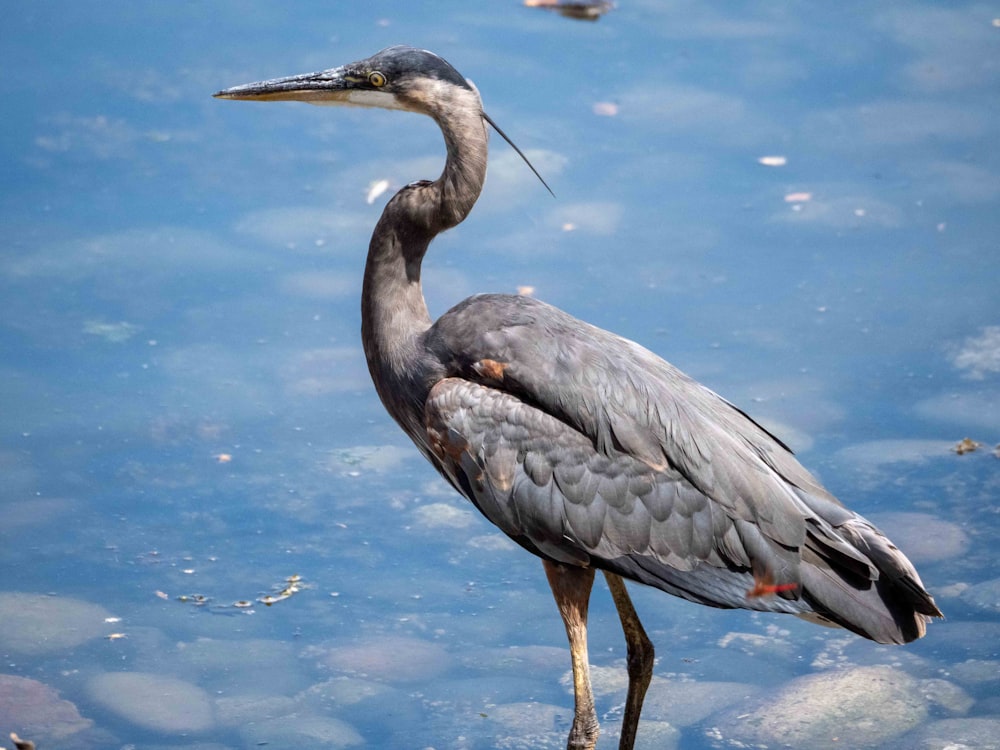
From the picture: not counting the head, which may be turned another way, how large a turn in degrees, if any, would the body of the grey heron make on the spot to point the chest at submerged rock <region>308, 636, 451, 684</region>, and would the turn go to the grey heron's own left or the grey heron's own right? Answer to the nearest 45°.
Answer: approximately 45° to the grey heron's own right

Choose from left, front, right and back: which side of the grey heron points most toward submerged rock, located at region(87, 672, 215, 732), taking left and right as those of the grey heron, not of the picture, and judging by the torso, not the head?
front

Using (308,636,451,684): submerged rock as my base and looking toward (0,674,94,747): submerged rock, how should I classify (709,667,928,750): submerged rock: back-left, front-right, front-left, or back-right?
back-left

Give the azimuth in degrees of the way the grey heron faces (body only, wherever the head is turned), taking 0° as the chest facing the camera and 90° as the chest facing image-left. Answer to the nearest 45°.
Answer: approximately 90°

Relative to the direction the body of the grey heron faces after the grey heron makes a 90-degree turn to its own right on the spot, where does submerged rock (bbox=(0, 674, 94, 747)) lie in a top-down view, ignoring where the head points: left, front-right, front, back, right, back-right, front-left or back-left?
left

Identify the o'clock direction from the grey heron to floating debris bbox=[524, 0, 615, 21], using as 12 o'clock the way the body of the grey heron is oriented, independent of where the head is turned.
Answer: The floating debris is roughly at 3 o'clock from the grey heron.

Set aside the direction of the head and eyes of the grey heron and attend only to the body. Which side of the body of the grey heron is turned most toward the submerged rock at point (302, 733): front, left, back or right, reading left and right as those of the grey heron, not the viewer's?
front

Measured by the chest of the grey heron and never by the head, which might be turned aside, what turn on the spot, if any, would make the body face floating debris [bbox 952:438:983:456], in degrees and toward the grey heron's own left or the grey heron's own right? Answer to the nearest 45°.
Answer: approximately 135° to the grey heron's own right

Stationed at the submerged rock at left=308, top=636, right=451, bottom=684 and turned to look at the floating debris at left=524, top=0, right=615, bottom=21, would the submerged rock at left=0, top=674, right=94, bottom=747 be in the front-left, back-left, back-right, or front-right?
back-left

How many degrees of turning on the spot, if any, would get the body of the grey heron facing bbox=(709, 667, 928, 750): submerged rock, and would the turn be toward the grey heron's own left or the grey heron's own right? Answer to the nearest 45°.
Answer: approximately 135° to the grey heron's own right
